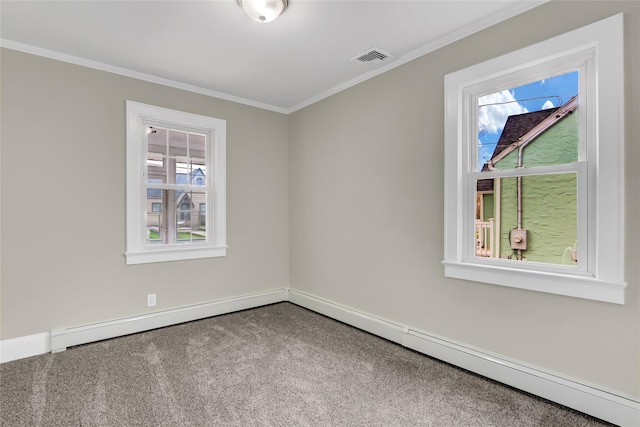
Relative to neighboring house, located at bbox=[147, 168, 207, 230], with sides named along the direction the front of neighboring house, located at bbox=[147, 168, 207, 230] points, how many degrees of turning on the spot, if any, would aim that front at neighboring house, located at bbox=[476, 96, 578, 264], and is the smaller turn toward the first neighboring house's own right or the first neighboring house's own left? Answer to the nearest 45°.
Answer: approximately 45° to the first neighboring house's own left

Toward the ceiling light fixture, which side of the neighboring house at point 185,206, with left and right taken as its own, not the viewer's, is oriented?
front

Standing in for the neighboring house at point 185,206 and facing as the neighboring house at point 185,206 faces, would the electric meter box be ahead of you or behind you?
ahead

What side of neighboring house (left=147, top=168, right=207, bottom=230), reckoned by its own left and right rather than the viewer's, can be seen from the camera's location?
front

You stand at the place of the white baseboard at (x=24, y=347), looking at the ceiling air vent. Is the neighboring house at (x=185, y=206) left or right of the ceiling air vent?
left

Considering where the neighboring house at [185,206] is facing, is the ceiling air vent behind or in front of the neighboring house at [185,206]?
in front

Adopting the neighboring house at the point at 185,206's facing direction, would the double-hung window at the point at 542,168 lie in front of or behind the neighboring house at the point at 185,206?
in front
